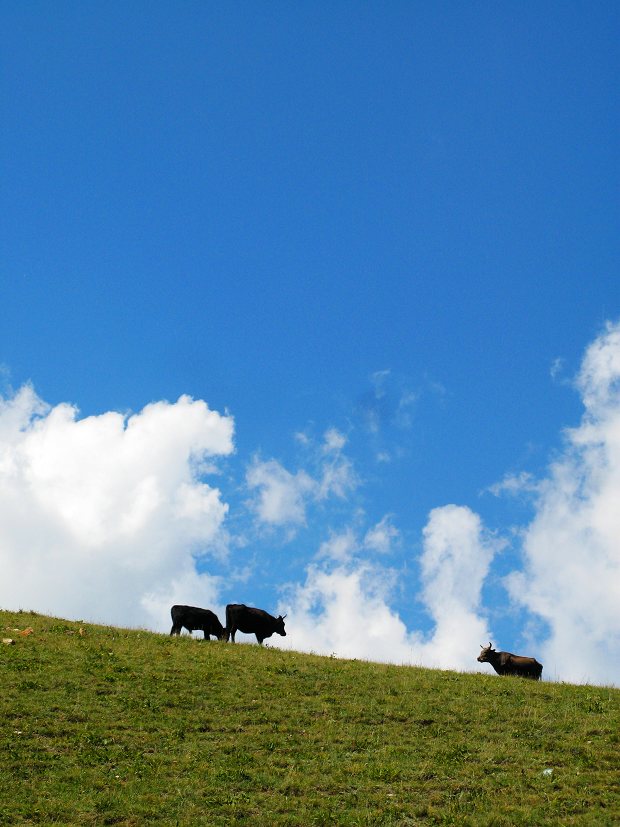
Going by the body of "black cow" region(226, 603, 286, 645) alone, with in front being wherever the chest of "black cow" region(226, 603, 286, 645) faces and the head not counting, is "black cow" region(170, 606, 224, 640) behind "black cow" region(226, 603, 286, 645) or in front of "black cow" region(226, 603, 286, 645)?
behind

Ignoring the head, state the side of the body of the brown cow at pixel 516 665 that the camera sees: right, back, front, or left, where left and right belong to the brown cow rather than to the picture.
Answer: left

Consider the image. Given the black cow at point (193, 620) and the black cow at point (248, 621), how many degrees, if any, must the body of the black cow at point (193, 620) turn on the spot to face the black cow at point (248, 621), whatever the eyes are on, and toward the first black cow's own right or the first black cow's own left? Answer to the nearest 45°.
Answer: approximately 45° to the first black cow's own left

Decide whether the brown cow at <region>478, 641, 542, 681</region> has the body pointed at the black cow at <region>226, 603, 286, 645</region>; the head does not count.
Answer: yes

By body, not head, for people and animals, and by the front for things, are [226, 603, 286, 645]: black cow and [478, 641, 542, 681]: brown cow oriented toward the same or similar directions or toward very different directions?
very different directions

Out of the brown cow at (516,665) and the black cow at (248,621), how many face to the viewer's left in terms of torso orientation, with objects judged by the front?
1

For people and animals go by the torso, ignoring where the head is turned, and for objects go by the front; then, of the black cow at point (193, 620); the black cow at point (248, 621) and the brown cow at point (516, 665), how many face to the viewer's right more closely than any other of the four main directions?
2

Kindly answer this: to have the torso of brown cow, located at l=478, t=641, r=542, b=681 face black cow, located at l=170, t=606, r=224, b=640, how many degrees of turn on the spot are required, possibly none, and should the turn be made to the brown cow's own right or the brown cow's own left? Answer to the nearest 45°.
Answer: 0° — it already faces it

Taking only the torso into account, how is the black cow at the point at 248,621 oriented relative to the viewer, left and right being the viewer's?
facing to the right of the viewer

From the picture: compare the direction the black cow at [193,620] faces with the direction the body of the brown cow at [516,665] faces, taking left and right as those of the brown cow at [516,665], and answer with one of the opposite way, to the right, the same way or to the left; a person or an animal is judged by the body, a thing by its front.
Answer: the opposite way

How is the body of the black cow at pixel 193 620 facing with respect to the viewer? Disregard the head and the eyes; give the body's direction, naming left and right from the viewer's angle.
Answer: facing to the right of the viewer
